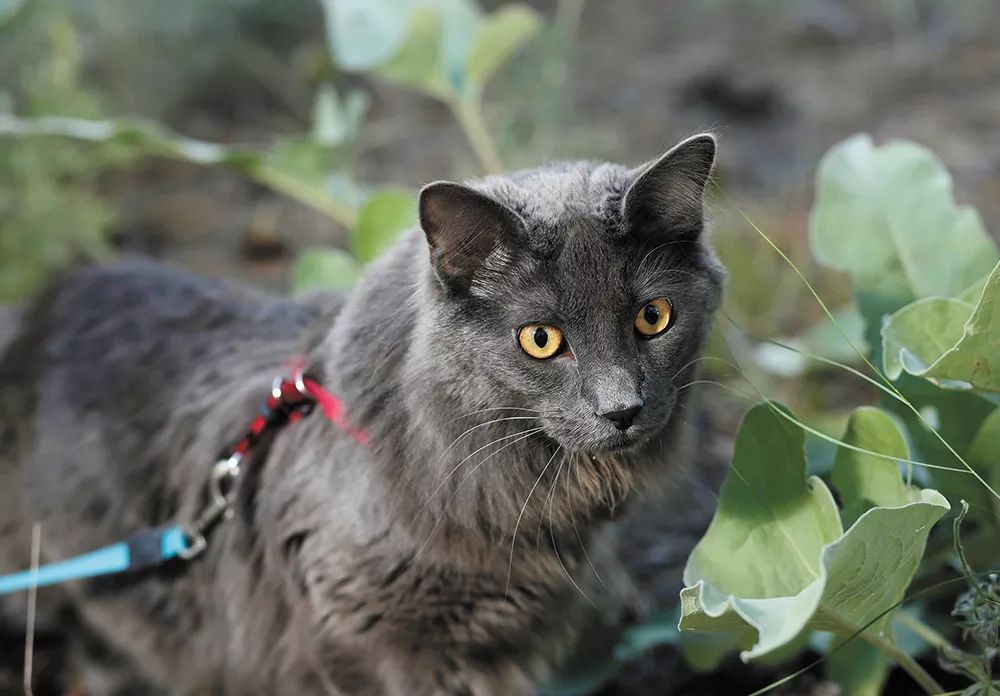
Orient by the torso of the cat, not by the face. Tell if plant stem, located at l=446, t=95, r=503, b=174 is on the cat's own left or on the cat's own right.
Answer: on the cat's own left

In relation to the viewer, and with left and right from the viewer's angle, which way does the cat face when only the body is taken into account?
facing the viewer and to the right of the viewer

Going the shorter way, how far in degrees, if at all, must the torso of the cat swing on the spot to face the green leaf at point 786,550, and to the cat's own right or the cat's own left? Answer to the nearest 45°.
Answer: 0° — it already faces it

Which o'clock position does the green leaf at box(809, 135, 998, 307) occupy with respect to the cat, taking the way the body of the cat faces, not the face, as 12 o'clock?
The green leaf is roughly at 10 o'clock from the cat.

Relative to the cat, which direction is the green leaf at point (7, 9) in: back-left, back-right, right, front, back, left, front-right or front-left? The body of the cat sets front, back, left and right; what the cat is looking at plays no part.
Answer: back

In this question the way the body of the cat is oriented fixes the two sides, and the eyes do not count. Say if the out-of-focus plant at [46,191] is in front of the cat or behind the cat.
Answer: behind

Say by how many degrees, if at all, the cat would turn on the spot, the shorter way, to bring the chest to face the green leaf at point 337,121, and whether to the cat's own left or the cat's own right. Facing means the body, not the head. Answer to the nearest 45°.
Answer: approximately 135° to the cat's own left

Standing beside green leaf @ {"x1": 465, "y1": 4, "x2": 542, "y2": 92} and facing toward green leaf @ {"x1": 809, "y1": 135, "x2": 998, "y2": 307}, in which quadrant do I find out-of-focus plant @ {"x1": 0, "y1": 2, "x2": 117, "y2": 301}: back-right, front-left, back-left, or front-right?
back-right

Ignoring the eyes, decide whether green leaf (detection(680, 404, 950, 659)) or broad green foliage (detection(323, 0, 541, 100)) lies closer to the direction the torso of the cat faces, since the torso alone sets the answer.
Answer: the green leaf

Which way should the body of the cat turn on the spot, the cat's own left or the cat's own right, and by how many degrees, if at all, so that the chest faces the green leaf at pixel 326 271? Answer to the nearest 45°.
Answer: approximately 135° to the cat's own left

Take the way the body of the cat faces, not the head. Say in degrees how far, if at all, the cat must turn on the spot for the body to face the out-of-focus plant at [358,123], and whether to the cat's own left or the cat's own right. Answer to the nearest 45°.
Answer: approximately 135° to the cat's own left

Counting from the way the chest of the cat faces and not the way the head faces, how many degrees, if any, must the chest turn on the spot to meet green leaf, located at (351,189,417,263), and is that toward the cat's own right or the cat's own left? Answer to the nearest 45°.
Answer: approximately 135° to the cat's own left
